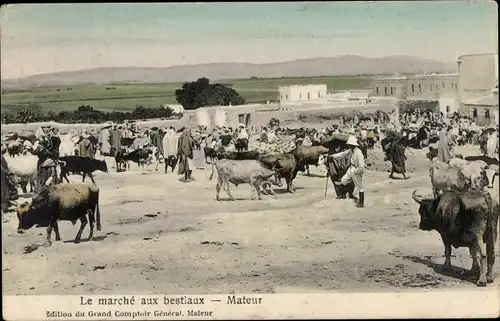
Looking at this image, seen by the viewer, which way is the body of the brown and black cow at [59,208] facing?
to the viewer's left

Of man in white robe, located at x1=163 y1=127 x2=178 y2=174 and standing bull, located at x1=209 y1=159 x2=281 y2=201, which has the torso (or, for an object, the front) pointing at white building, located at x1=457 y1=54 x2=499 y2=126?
the standing bull

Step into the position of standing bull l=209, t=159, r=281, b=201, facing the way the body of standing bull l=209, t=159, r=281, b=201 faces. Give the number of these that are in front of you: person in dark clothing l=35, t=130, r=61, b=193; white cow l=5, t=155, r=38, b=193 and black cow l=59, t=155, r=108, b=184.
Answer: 0

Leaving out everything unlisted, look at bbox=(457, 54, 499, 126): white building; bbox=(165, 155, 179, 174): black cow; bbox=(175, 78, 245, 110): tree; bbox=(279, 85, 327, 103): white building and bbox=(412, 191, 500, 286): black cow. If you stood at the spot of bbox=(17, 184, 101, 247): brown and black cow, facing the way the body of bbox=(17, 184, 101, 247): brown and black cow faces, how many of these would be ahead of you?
0

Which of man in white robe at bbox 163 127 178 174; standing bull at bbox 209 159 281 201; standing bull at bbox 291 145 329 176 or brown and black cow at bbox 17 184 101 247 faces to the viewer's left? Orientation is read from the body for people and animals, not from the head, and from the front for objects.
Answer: the brown and black cow

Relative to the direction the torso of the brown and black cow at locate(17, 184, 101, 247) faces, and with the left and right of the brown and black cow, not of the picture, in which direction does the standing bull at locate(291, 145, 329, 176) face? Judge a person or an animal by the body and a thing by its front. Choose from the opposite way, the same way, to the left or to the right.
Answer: the opposite way

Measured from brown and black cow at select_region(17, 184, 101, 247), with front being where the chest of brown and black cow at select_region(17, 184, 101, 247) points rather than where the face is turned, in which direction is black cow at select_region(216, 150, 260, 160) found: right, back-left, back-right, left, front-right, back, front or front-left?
back

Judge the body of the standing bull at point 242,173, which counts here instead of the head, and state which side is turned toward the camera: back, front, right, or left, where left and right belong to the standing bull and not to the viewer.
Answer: right

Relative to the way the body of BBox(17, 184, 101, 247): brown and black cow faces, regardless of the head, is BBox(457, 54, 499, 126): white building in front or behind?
behind

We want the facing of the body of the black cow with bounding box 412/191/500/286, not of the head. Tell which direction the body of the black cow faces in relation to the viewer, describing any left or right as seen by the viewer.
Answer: facing away from the viewer and to the left of the viewer
